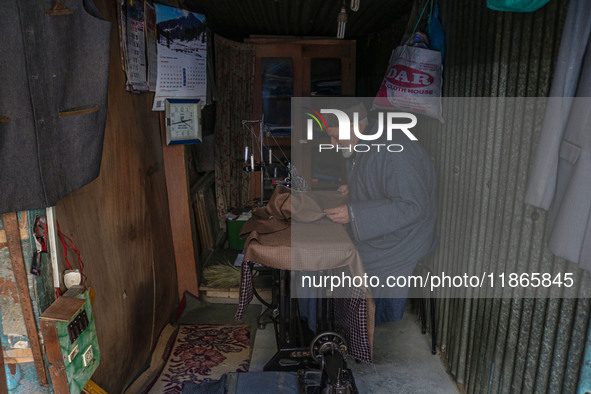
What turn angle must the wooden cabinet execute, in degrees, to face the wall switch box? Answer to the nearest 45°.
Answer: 0° — it already faces it

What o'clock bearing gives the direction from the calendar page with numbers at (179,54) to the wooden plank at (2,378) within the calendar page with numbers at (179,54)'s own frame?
The wooden plank is roughly at 2 o'clock from the calendar page with numbers.

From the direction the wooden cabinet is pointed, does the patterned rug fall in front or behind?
in front

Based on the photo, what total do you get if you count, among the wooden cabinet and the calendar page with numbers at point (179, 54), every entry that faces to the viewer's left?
0

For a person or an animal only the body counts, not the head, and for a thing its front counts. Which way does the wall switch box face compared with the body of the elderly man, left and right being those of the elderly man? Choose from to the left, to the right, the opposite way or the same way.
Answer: the opposite way

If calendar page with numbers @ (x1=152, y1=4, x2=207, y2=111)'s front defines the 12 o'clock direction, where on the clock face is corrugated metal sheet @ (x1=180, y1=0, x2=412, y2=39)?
The corrugated metal sheet is roughly at 9 o'clock from the calendar page with numbers.

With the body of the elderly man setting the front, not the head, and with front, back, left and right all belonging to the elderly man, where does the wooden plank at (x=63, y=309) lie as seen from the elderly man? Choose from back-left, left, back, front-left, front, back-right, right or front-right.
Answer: front-left

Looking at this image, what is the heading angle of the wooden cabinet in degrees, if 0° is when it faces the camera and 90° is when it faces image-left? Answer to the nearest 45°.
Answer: approximately 0°

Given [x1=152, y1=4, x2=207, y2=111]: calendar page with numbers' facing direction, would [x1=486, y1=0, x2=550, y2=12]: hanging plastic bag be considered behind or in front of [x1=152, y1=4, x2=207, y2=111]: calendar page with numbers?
in front

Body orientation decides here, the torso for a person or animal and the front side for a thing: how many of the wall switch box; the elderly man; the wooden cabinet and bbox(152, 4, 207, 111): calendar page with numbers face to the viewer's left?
1

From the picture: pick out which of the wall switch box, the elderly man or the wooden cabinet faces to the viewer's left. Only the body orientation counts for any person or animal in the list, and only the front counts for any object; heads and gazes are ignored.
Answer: the elderly man

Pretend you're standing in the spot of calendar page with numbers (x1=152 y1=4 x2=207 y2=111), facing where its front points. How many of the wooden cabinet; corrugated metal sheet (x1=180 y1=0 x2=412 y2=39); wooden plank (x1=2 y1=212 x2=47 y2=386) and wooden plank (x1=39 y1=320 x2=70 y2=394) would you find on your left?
2

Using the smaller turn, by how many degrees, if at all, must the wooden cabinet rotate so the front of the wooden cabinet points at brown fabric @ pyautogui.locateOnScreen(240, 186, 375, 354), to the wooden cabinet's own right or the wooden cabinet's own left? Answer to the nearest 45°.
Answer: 0° — it already faces it
